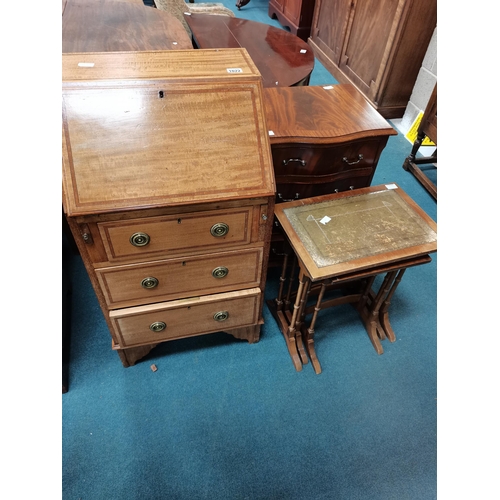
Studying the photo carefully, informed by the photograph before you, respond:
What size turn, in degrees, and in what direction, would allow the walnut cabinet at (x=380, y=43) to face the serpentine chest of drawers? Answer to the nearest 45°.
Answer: approximately 45° to its left

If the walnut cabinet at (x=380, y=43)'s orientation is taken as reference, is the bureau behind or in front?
in front

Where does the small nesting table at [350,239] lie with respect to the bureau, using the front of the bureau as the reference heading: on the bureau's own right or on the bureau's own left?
on the bureau's own left

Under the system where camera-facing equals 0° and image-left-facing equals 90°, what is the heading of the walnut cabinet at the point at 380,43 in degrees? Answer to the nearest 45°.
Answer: approximately 45°

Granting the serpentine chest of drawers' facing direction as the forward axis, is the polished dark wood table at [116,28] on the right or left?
on its right

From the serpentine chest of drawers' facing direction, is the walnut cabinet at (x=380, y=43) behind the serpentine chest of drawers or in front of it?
behind

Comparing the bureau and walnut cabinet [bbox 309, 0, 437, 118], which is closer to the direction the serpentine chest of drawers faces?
the bureau

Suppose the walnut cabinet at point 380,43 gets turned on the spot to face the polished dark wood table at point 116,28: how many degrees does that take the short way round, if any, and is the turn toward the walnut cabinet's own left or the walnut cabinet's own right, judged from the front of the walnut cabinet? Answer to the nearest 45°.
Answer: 0° — it already faces it

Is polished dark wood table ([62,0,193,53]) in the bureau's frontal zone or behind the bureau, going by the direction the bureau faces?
behind

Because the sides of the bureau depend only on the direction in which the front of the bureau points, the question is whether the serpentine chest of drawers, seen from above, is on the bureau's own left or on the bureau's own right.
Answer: on the bureau's own left

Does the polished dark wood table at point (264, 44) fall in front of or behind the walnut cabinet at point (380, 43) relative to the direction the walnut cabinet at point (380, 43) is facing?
in front

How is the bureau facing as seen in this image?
toward the camera

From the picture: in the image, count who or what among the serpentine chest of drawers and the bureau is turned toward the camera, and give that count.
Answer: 2
